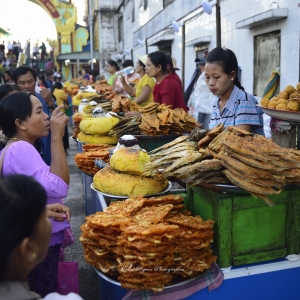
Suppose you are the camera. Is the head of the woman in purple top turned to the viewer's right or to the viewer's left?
to the viewer's right

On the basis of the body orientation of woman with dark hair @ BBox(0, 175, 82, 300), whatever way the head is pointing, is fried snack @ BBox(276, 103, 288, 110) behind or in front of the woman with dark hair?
in front

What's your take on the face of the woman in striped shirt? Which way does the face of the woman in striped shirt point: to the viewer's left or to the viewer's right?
to the viewer's left

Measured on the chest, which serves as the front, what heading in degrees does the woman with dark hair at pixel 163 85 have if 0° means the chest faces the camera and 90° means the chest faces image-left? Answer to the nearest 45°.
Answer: approximately 90°

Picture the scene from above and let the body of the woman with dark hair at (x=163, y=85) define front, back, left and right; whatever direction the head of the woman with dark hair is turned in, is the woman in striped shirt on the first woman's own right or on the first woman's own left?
on the first woman's own left

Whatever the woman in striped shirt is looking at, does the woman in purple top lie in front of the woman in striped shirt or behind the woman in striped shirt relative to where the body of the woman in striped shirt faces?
in front

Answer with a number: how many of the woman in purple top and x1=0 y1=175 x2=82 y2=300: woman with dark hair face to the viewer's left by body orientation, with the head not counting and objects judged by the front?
0

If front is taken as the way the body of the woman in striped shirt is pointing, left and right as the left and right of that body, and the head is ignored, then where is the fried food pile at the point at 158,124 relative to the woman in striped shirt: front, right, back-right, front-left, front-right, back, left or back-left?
right

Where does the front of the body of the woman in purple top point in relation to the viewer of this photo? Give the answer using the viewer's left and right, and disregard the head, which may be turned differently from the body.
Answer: facing to the right of the viewer

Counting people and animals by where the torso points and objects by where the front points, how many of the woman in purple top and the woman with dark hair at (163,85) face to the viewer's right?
1
